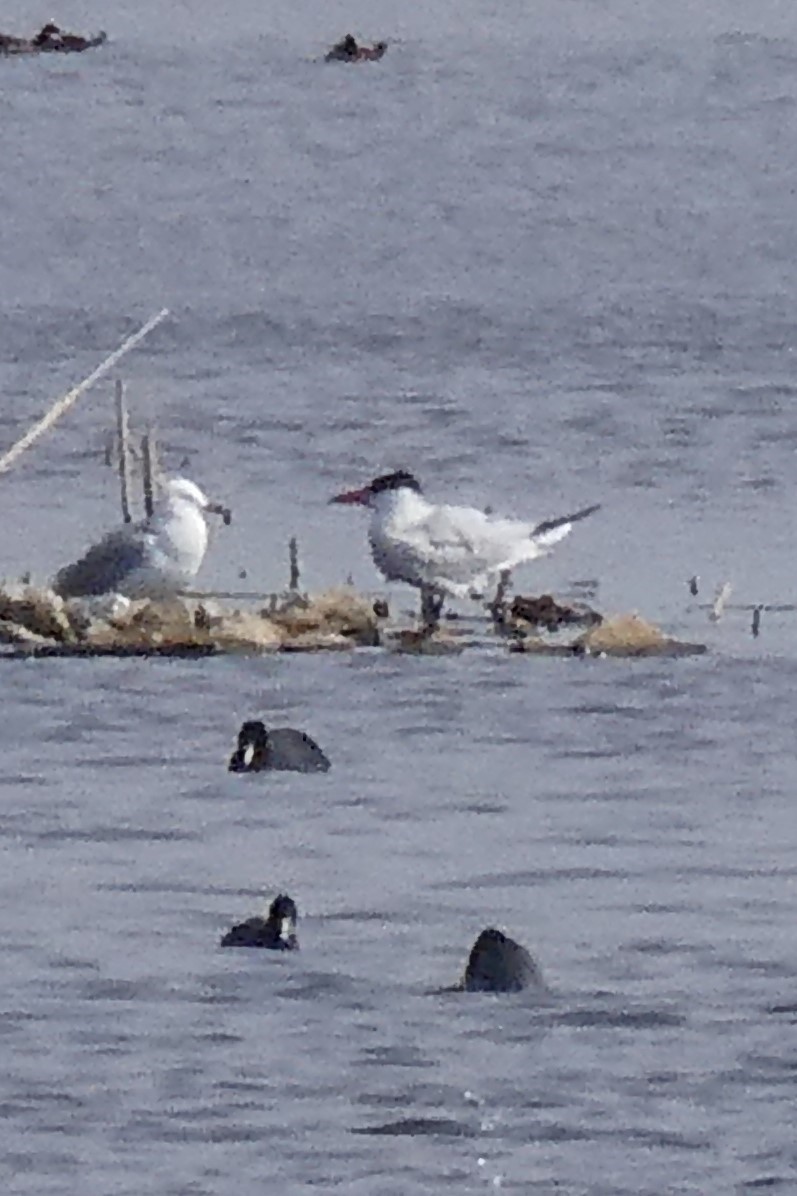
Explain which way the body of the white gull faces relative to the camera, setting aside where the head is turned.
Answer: to the viewer's right

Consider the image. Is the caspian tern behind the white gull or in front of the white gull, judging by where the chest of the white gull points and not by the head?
in front

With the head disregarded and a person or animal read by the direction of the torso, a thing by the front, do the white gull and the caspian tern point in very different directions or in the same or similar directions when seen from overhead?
very different directions

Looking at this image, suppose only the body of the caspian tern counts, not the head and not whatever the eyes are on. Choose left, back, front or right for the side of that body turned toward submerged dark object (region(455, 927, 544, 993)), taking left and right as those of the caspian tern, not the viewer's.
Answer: left

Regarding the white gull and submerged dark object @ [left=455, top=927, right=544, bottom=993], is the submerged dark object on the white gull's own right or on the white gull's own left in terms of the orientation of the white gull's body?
on the white gull's own right

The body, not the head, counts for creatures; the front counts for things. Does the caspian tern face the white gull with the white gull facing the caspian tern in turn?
yes

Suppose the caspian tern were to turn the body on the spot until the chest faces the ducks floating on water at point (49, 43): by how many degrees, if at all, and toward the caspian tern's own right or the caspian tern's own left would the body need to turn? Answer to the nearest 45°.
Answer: approximately 90° to the caspian tern's own right

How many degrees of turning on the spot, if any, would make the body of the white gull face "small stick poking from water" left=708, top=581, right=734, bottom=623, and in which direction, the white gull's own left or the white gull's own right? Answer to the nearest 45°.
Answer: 0° — it already faces it

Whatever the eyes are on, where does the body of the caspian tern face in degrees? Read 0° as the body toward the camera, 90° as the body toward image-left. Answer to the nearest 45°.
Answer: approximately 90°

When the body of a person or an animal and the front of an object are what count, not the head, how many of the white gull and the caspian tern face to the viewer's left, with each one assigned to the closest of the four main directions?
1

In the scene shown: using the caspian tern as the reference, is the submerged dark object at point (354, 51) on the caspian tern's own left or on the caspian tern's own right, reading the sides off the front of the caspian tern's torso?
on the caspian tern's own right

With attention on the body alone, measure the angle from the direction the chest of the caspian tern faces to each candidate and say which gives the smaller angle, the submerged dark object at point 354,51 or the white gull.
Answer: the white gull

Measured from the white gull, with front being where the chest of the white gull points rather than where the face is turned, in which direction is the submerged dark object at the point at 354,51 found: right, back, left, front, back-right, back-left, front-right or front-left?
left

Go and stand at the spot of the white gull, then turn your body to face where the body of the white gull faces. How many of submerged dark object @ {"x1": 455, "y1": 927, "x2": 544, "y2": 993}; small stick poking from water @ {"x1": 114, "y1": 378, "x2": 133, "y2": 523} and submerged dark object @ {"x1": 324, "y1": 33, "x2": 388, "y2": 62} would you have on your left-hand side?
2

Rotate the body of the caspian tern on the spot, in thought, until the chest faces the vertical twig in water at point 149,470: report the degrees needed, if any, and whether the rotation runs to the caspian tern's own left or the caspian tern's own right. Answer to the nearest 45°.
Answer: approximately 45° to the caspian tern's own right
